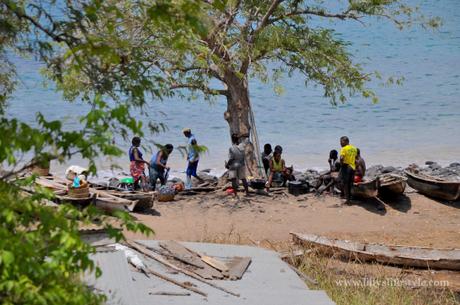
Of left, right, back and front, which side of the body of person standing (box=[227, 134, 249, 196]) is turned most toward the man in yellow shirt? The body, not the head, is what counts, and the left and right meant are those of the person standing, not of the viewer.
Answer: right

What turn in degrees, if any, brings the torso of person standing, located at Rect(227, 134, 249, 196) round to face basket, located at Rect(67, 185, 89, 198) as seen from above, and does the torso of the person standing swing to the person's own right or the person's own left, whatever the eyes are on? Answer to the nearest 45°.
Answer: approximately 135° to the person's own left

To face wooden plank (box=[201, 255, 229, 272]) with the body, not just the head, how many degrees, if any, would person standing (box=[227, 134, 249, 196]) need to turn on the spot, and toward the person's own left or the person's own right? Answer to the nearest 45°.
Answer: approximately 180°

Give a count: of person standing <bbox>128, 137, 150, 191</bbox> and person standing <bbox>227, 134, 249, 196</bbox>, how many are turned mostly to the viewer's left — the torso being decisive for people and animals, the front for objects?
0

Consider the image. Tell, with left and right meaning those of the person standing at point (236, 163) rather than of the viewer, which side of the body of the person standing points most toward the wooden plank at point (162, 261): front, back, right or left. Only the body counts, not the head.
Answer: back

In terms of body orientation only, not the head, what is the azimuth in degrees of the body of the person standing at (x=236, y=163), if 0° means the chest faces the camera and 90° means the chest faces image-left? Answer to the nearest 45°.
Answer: approximately 180°

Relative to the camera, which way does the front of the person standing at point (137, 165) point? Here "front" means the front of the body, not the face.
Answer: to the viewer's right
